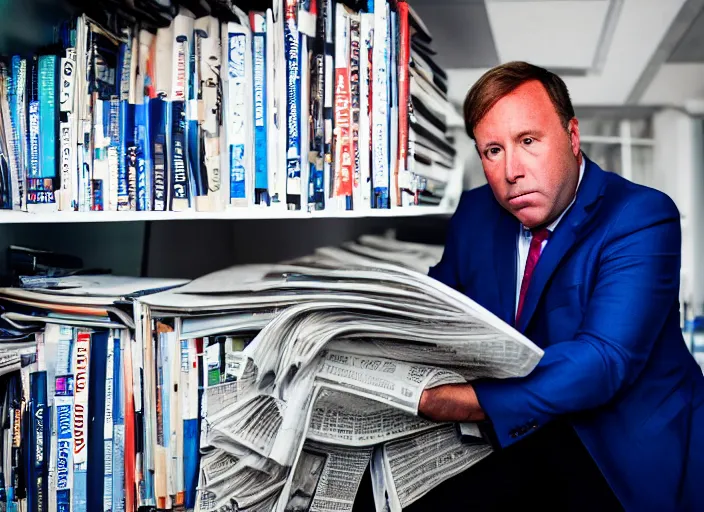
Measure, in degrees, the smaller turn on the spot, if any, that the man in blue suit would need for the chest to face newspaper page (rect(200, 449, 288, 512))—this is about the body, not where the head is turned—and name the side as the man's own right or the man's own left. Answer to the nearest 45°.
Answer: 0° — they already face it

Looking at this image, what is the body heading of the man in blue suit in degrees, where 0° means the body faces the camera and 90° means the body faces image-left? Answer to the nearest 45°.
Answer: approximately 45°
